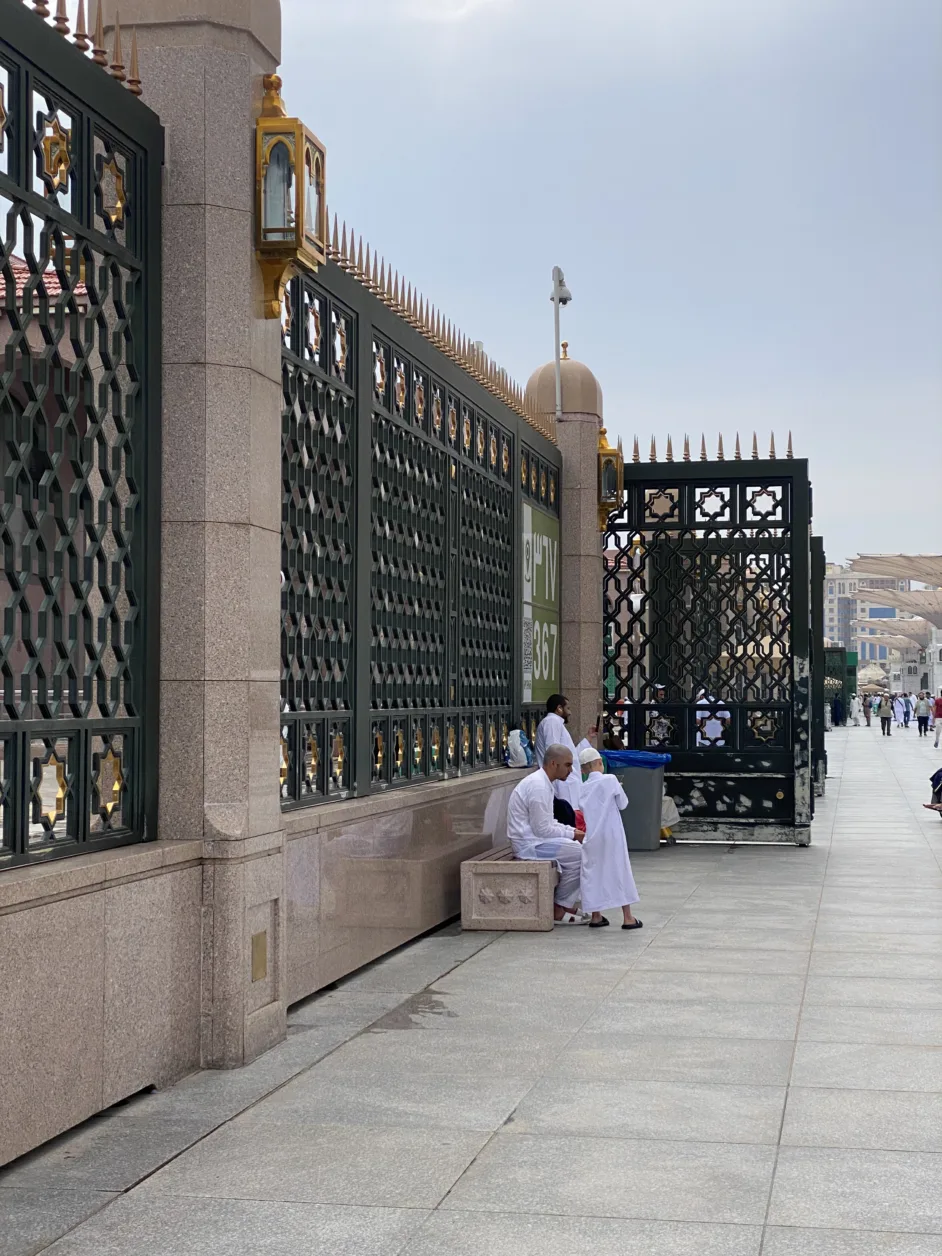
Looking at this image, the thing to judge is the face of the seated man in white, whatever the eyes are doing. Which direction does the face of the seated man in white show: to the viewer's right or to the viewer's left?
to the viewer's right

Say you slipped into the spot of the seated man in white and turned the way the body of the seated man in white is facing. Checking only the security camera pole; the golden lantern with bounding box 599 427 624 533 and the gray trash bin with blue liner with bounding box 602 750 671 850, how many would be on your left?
3

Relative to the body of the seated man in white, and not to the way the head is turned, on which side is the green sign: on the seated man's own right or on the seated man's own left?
on the seated man's own left

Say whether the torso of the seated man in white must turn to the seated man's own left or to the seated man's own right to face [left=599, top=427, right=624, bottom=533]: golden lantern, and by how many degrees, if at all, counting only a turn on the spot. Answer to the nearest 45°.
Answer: approximately 90° to the seated man's own left

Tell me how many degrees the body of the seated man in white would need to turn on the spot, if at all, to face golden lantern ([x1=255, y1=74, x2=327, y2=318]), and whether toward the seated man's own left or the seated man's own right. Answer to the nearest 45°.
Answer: approximately 90° to the seated man's own right

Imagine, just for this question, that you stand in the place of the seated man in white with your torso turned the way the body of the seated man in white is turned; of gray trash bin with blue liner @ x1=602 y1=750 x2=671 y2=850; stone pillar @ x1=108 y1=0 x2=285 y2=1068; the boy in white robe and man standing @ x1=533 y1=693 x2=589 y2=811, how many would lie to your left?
2

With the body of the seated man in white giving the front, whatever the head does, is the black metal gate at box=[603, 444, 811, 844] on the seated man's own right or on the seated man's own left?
on the seated man's own left

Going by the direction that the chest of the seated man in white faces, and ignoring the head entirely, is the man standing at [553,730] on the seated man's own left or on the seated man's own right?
on the seated man's own left

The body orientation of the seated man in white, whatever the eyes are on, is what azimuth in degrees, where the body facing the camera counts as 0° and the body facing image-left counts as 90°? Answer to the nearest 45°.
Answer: approximately 270°

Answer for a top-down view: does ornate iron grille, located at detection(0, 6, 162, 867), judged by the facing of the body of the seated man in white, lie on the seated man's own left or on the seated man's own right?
on the seated man's own right

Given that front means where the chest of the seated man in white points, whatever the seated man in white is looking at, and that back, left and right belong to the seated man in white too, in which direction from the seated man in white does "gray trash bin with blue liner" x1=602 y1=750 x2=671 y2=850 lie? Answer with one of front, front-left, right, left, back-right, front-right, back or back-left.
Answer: left

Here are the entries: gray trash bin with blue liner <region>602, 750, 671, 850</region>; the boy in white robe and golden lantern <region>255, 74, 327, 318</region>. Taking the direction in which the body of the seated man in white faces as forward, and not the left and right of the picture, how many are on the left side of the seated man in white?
1

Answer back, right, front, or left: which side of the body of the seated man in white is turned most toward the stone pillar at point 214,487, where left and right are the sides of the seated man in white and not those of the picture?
right
